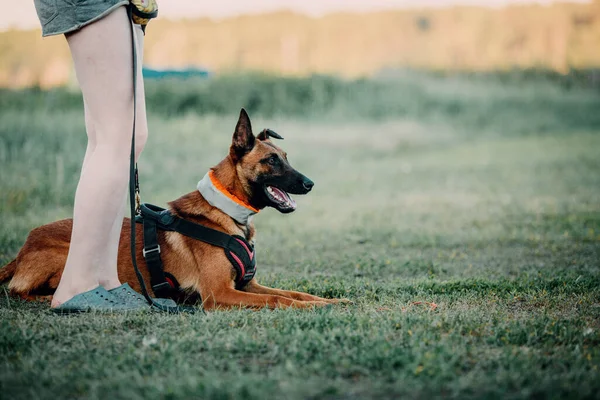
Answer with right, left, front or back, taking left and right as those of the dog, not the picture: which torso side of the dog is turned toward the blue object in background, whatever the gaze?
left

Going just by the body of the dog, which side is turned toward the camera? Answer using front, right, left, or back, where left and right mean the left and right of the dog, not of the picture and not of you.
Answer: right
